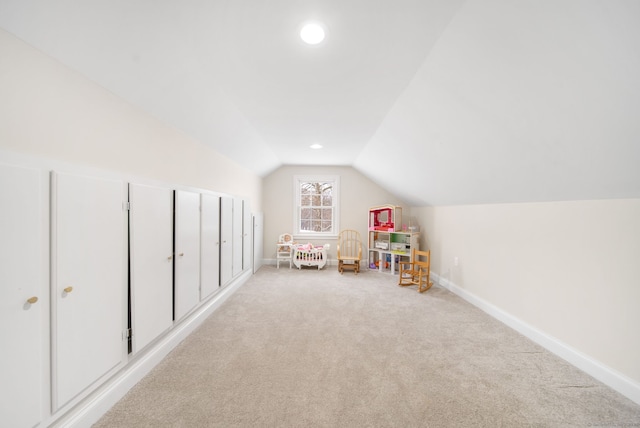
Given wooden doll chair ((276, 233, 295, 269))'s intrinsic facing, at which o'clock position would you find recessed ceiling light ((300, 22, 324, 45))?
The recessed ceiling light is roughly at 12 o'clock from the wooden doll chair.

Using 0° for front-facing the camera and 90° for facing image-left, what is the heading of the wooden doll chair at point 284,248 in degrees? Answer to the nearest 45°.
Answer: approximately 0°

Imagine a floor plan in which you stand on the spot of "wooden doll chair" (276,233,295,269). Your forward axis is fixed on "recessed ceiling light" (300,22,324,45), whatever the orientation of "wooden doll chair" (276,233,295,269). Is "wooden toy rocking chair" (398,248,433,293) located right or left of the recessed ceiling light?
left

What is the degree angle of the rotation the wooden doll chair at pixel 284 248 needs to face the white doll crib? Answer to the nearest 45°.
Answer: approximately 45° to its left

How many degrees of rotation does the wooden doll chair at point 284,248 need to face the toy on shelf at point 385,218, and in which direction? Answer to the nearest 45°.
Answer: approximately 90° to its left

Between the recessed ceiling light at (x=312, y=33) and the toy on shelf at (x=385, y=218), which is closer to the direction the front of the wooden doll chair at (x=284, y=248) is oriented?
the recessed ceiling light

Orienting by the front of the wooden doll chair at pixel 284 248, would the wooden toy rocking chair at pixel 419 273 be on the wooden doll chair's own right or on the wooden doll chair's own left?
on the wooden doll chair's own left
